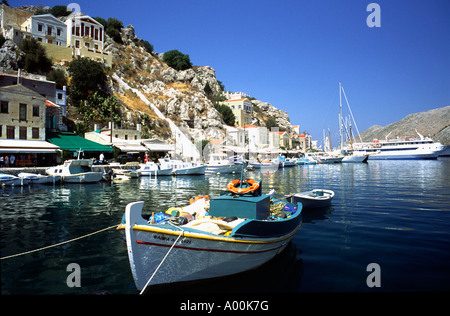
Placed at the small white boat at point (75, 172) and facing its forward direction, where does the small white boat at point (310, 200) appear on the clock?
the small white boat at point (310, 200) is roughly at 8 o'clock from the small white boat at point (75, 172).

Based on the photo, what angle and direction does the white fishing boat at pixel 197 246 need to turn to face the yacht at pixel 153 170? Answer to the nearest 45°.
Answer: approximately 135° to its right

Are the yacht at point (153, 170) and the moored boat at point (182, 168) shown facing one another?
no

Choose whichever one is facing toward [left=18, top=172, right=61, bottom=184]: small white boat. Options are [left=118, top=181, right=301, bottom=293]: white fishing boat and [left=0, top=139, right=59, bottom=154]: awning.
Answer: the awning

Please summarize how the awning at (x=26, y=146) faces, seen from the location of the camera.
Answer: facing the viewer

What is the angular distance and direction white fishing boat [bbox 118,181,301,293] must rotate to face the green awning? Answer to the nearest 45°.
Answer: approximately 90° to its right

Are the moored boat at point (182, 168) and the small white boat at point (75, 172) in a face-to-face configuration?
no

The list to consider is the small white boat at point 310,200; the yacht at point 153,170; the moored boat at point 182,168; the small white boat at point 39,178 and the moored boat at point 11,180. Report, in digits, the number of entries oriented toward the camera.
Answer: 0
